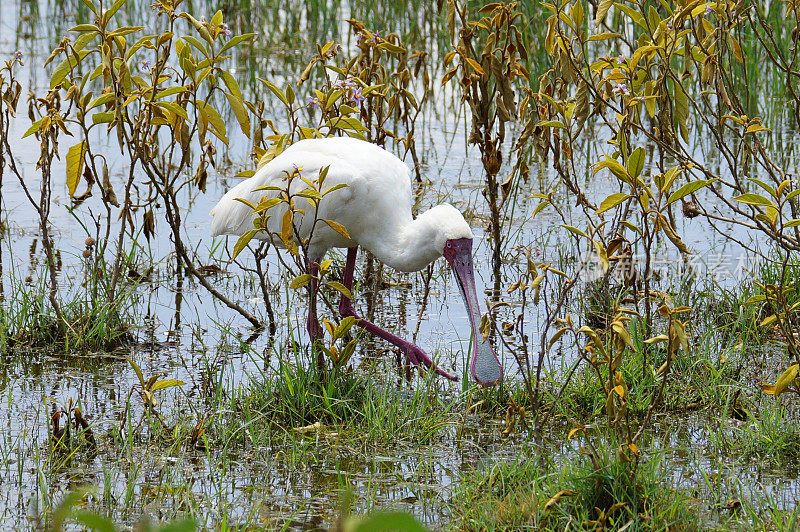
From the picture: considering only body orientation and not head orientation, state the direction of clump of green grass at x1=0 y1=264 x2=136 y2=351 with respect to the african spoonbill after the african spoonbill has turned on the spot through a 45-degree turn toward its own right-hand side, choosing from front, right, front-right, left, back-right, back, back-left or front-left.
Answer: back-right

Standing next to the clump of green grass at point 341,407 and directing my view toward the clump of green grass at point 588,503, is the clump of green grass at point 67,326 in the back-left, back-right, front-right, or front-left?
back-right

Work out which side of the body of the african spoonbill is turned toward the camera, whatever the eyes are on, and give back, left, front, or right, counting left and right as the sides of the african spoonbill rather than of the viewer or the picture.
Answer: right
